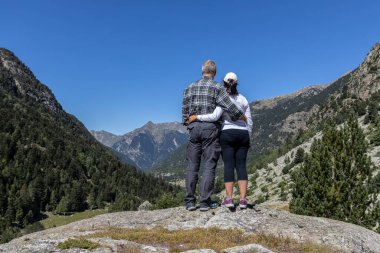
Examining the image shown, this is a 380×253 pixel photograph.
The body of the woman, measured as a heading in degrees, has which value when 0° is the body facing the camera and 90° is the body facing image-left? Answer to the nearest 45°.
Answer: approximately 180°

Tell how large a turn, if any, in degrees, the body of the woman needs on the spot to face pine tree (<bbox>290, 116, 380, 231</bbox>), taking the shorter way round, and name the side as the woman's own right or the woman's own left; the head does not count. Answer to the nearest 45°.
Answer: approximately 45° to the woman's own right
